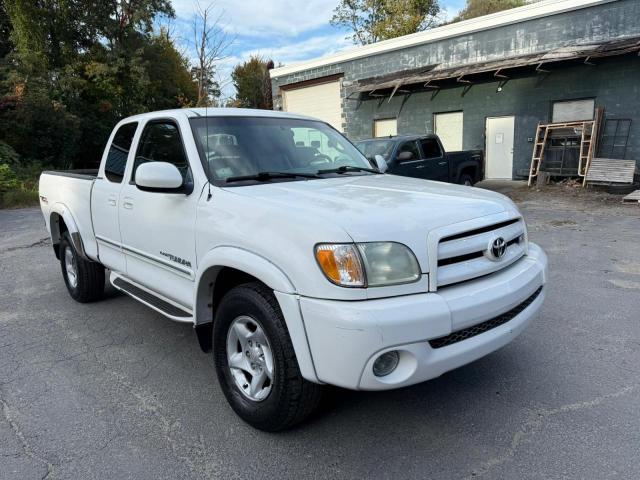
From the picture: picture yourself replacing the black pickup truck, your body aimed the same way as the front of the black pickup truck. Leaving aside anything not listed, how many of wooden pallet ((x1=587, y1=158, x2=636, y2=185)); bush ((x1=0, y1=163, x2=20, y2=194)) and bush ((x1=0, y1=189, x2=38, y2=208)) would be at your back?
1

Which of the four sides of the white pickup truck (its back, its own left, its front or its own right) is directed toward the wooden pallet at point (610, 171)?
left

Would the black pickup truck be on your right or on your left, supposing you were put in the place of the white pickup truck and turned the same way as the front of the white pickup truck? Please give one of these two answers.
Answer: on your left

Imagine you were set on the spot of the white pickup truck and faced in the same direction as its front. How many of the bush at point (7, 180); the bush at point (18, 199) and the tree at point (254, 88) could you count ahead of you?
0

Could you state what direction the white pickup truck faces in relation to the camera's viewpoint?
facing the viewer and to the right of the viewer

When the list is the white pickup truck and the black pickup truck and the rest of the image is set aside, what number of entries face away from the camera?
0

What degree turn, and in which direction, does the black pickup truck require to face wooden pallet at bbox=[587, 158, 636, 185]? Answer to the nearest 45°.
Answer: approximately 180°

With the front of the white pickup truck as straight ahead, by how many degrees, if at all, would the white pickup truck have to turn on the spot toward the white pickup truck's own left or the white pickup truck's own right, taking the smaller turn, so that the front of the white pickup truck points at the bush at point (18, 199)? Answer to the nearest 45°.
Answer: approximately 180°

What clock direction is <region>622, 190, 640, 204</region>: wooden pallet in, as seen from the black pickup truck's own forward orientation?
The wooden pallet is roughly at 7 o'clock from the black pickup truck.

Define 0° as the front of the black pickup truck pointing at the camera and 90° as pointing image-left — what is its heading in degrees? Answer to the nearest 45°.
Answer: approximately 45°

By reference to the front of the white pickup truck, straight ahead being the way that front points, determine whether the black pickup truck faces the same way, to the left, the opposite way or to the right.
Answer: to the right

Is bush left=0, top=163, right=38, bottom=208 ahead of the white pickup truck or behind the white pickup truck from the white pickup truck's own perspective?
behind

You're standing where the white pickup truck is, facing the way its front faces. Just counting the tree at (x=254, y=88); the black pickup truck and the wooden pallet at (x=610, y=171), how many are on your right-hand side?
0
